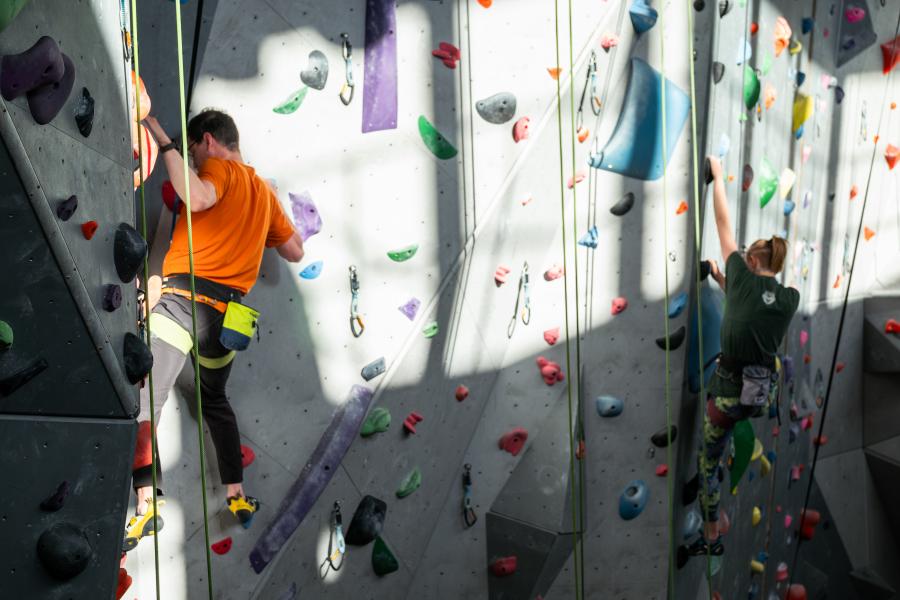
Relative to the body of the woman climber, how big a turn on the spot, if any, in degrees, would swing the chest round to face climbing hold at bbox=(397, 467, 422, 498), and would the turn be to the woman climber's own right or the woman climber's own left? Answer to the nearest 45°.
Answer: approximately 90° to the woman climber's own left

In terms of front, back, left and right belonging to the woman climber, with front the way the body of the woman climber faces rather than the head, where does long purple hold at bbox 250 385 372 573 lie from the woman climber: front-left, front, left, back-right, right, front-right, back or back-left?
left

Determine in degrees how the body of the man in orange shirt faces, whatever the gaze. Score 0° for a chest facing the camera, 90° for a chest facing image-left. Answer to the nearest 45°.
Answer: approximately 135°

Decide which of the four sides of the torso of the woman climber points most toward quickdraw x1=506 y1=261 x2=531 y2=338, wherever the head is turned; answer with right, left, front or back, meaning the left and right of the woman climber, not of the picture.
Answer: left

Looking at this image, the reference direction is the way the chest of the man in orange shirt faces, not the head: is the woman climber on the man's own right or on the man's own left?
on the man's own right

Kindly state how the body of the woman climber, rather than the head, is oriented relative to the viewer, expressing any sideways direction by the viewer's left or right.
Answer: facing away from the viewer and to the left of the viewer

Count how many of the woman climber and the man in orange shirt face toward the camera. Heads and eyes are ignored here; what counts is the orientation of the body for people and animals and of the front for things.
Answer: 0

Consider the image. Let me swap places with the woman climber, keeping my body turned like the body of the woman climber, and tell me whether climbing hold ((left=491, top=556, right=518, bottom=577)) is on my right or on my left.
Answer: on my left
